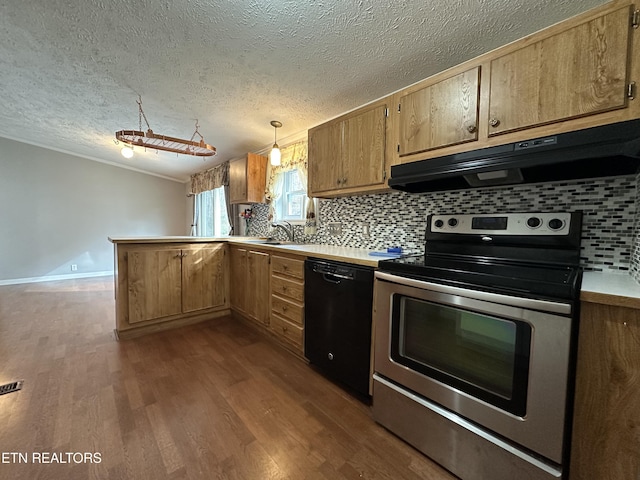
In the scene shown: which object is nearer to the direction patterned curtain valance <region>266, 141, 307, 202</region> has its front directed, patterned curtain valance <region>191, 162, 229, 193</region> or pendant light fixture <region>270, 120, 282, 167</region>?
the pendant light fixture

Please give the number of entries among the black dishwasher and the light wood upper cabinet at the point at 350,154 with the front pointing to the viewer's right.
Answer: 0

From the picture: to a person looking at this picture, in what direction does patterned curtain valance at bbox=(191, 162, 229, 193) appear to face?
facing the viewer and to the left of the viewer

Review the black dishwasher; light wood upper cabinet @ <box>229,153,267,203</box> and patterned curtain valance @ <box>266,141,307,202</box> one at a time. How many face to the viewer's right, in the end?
0

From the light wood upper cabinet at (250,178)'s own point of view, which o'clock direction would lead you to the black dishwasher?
The black dishwasher is roughly at 10 o'clock from the light wood upper cabinet.

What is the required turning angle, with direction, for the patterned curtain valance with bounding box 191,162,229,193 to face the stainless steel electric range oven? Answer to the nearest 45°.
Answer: approximately 45° to its left

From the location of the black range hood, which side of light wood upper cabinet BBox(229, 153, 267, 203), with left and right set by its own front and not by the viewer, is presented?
left

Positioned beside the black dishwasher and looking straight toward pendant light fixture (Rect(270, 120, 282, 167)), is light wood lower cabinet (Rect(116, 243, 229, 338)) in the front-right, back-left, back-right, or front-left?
front-left

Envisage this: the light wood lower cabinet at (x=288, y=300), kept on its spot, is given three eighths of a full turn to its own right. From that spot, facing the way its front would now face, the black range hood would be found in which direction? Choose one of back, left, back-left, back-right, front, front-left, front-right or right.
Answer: back-right

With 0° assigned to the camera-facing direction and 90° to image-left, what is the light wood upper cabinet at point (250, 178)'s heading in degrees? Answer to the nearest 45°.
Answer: approximately 45°

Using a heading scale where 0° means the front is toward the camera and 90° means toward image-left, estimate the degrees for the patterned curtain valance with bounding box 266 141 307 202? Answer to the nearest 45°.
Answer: approximately 45°
